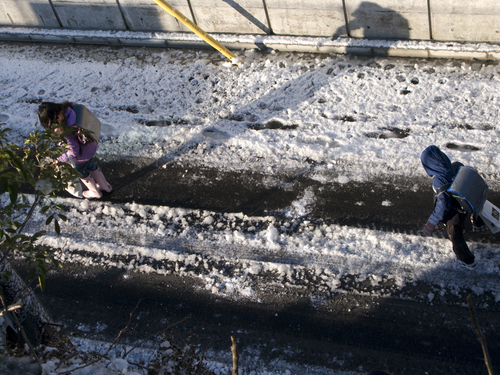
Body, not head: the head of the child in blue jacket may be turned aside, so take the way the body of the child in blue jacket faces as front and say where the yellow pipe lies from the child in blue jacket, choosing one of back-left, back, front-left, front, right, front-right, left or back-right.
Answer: front-right

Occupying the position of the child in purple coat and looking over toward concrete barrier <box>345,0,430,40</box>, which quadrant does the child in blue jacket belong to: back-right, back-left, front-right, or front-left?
front-right

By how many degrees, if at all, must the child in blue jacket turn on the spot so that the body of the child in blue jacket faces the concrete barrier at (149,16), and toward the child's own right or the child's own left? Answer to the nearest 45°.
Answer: approximately 45° to the child's own right

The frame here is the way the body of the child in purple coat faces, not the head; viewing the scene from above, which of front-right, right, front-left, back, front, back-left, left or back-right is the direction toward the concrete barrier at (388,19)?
back

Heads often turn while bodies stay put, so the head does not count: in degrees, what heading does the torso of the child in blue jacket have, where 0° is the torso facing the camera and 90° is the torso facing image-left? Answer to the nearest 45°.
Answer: approximately 90°

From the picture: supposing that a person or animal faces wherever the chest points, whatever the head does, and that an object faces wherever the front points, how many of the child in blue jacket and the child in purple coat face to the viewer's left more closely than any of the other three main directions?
2

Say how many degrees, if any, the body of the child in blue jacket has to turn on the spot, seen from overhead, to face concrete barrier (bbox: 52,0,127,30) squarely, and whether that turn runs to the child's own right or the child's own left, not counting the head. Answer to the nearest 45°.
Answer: approximately 45° to the child's own right

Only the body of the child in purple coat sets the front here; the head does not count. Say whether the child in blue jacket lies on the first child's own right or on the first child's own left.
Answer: on the first child's own left

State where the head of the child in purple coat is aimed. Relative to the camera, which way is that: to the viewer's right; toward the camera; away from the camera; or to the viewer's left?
to the viewer's left

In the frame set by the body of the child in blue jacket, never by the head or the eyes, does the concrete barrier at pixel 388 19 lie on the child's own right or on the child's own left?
on the child's own right

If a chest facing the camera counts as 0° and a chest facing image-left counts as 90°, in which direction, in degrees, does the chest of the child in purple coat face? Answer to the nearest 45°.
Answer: approximately 90°

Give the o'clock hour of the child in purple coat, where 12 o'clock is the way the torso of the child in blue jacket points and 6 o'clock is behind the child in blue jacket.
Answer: The child in purple coat is roughly at 12 o'clock from the child in blue jacket.
